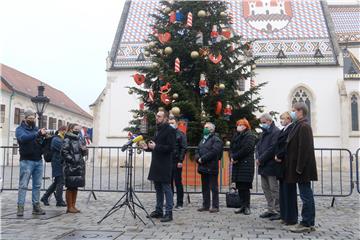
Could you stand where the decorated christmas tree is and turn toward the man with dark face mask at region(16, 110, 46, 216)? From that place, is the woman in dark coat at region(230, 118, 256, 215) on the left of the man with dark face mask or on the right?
left

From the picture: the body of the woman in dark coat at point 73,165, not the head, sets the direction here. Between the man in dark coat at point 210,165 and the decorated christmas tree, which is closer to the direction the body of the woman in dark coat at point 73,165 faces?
the man in dark coat

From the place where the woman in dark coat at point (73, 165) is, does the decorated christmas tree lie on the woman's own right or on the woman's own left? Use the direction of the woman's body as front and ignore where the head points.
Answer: on the woman's own left

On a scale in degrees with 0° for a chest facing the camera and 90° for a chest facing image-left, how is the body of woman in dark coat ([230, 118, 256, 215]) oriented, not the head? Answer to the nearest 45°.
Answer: approximately 45°

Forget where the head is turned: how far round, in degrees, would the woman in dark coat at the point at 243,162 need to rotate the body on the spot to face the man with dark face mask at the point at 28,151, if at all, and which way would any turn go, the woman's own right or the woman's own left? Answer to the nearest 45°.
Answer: approximately 45° to the woman's own right
